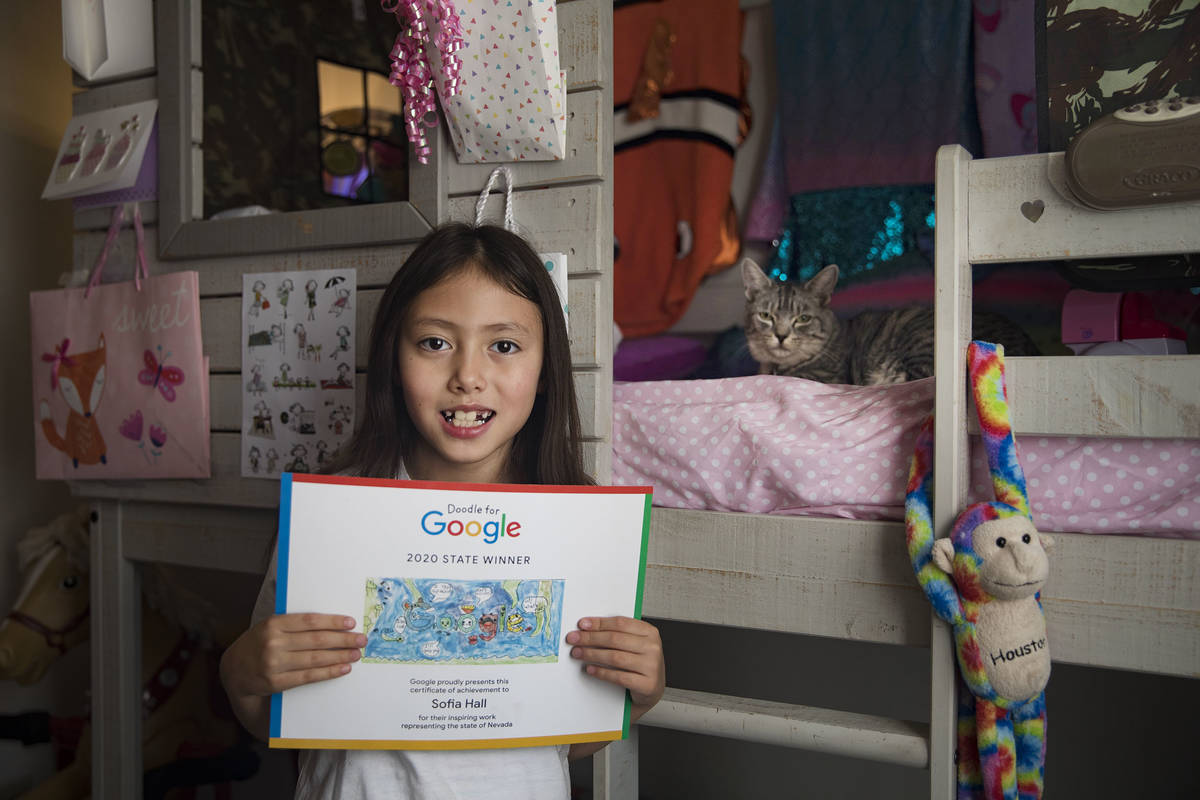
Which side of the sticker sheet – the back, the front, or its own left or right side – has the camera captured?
front

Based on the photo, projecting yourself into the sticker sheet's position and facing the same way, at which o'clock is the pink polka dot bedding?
The pink polka dot bedding is roughly at 10 o'clock from the sticker sheet.

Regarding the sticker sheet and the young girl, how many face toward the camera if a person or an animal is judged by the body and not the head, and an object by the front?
2

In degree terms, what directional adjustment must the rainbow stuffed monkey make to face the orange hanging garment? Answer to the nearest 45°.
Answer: approximately 180°

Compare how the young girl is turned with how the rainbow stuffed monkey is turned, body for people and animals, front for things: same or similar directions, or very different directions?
same or similar directions

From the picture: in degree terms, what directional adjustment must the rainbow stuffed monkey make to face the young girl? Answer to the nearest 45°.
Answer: approximately 90° to its right

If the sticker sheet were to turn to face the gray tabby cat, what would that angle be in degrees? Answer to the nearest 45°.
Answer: approximately 90° to its left

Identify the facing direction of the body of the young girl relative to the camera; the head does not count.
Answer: toward the camera

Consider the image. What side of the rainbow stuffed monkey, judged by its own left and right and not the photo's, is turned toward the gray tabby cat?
back

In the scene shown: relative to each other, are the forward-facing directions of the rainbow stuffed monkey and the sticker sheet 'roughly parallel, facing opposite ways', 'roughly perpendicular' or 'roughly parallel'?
roughly parallel

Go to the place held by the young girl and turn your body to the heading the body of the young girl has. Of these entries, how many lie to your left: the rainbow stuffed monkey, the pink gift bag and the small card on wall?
1
